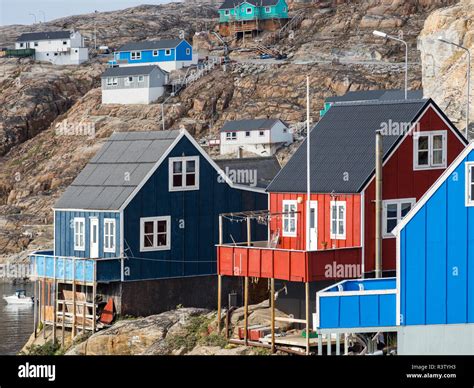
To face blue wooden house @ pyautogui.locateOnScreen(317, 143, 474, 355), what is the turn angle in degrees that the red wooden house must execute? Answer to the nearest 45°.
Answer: approximately 45° to its left

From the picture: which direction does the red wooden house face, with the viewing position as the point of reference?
facing the viewer and to the left of the viewer
